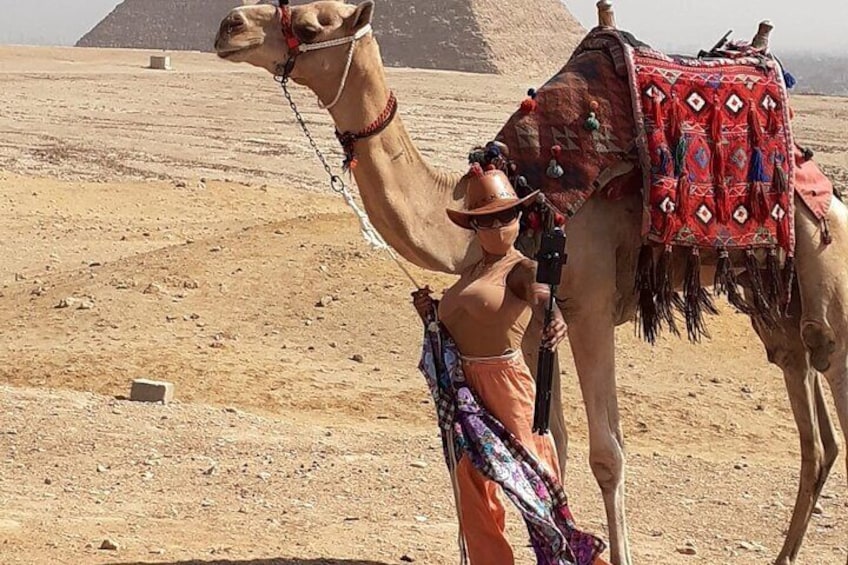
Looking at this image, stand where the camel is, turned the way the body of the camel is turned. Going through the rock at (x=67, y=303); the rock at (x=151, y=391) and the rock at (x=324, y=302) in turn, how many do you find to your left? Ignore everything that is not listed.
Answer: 0

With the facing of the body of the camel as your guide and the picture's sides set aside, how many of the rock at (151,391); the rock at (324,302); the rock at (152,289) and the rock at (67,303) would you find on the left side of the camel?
0

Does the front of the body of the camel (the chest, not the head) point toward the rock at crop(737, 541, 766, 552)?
no

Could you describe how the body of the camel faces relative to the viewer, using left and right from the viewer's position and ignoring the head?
facing to the left of the viewer

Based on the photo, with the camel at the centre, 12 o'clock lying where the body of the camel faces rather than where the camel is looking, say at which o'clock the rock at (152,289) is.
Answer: The rock is roughly at 2 o'clock from the camel.

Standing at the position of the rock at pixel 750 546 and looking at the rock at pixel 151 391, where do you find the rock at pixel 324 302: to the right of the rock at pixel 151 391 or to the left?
right

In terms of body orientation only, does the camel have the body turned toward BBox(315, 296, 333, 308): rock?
no

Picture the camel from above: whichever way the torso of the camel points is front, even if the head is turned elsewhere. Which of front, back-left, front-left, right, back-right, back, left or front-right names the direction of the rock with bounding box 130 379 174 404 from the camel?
front-right
